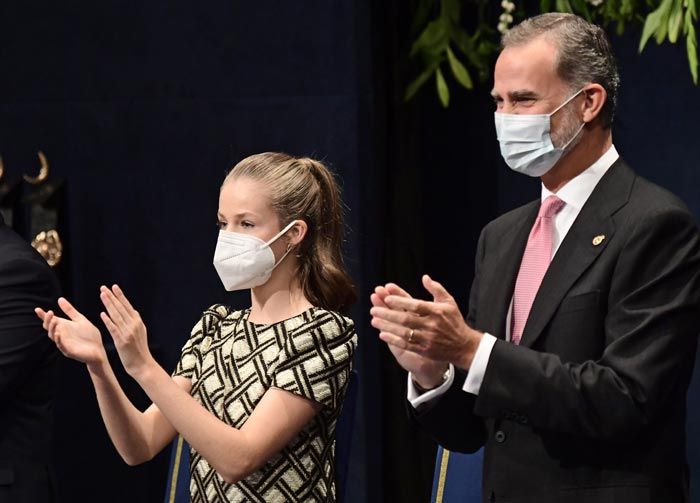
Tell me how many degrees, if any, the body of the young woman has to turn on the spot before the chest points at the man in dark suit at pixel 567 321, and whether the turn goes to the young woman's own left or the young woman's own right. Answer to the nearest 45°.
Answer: approximately 90° to the young woman's own left

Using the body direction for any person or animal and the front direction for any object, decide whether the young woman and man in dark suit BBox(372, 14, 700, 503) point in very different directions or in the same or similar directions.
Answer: same or similar directions

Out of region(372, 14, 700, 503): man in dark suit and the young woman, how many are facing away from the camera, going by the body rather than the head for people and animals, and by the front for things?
0

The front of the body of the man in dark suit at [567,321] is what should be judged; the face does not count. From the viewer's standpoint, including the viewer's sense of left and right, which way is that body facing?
facing the viewer and to the left of the viewer

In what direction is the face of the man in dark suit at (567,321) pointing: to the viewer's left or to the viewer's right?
to the viewer's left
